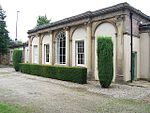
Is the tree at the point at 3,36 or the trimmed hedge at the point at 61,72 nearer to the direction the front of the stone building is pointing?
the trimmed hedge

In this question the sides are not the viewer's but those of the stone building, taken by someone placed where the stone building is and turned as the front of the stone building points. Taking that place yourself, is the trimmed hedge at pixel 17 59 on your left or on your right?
on your right

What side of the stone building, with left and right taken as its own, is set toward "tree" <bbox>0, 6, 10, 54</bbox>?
right

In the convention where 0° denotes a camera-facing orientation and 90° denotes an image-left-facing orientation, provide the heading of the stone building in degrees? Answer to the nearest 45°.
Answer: approximately 45°
